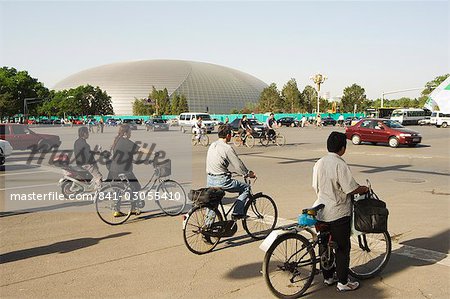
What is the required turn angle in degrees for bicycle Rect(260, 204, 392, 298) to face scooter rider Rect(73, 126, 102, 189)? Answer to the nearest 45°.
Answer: approximately 90° to its left

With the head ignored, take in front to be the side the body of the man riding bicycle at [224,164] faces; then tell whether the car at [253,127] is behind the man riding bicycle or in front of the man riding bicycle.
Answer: in front

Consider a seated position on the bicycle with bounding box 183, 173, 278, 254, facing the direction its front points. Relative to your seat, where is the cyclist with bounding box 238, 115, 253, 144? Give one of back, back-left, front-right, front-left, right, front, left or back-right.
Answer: front-left

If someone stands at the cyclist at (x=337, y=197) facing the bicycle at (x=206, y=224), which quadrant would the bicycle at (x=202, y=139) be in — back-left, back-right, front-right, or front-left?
front-right

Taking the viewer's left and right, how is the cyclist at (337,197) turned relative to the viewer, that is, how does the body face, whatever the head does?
facing away from the viewer and to the right of the viewer

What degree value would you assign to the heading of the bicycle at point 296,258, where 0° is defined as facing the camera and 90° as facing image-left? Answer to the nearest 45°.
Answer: approximately 225°

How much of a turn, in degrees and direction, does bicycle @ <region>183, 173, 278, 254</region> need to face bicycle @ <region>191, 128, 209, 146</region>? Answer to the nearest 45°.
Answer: approximately 45° to its left

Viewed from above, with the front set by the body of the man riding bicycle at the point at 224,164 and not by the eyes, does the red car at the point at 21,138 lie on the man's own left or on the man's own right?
on the man's own left

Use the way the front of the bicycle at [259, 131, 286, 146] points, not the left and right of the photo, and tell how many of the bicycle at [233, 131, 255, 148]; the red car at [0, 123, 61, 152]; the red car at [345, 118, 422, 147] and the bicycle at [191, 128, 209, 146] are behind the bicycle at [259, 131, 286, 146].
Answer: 3

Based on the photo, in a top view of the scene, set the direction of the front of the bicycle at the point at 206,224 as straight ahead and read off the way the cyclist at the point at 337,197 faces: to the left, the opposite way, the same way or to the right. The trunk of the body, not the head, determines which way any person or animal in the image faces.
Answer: the same way
